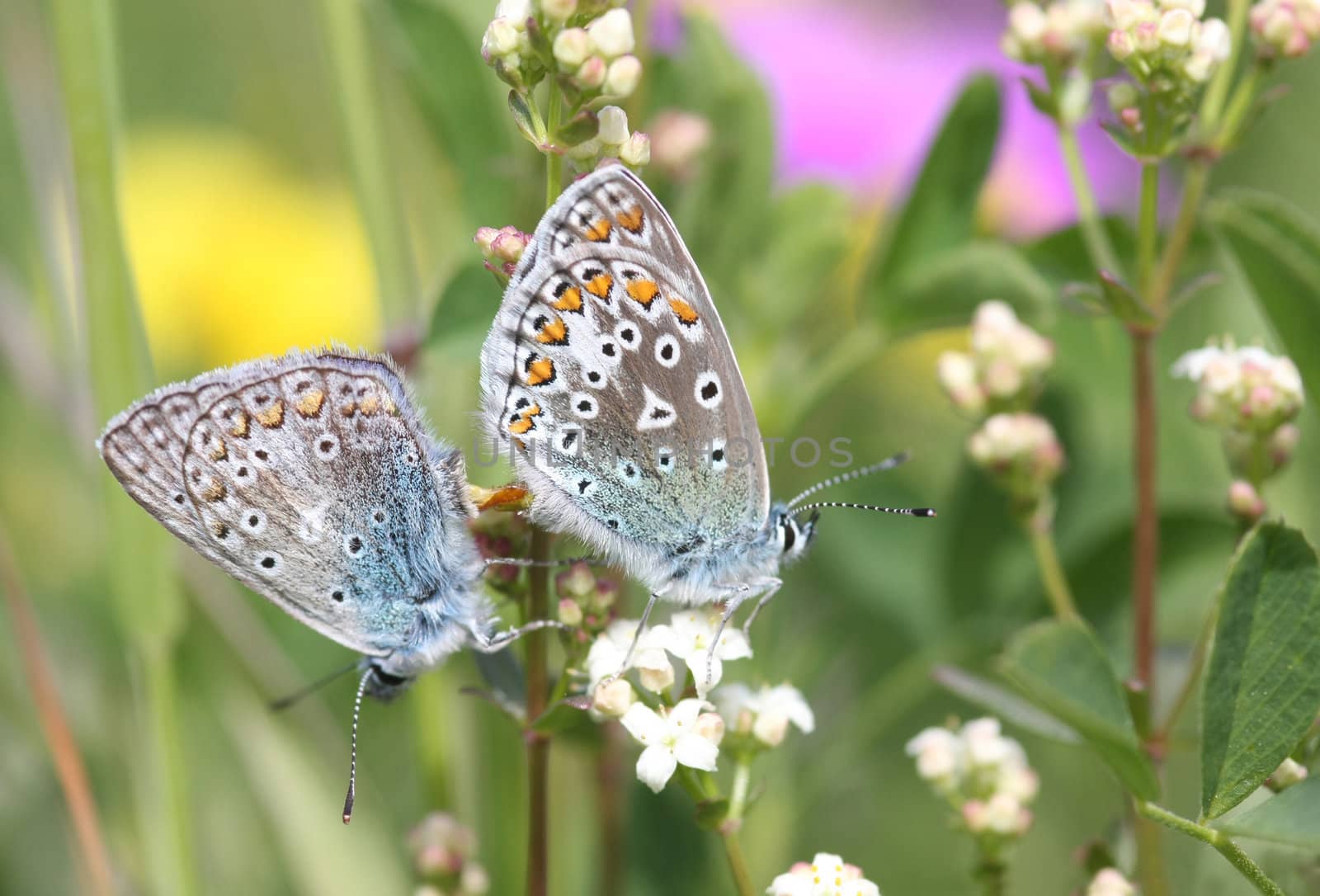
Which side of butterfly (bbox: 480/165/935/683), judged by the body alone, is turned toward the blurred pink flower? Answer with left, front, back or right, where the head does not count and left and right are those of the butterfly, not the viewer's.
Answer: left

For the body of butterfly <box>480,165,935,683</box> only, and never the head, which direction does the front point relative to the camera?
to the viewer's right
